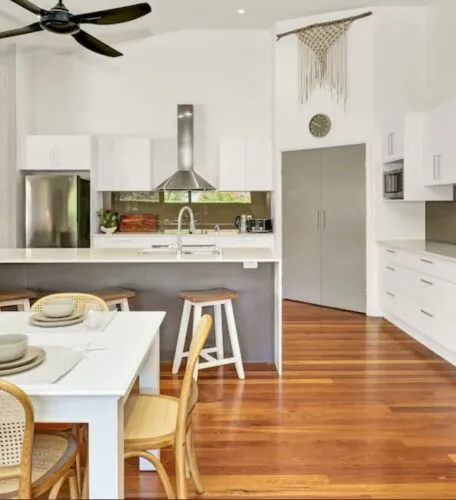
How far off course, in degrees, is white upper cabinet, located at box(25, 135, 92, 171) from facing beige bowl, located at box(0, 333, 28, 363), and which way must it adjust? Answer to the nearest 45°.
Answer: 0° — it already faces it

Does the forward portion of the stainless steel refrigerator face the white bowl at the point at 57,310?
yes

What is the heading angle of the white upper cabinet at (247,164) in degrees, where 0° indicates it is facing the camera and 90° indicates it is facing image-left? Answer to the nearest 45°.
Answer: approximately 0°

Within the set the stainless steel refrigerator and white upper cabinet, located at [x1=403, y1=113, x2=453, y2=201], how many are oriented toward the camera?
1

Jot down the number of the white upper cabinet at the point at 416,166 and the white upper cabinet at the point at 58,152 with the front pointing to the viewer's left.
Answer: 1

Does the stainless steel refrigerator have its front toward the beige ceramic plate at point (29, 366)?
yes

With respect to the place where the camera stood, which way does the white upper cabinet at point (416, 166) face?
facing to the left of the viewer

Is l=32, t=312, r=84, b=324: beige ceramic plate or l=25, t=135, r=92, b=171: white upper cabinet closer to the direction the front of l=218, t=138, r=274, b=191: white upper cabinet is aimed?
the beige ceramic plate

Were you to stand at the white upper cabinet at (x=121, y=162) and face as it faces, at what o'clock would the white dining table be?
The white dining table is roughly at 12 o'clock from the white upper cabinet.

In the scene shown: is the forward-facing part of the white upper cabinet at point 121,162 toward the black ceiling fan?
yes
